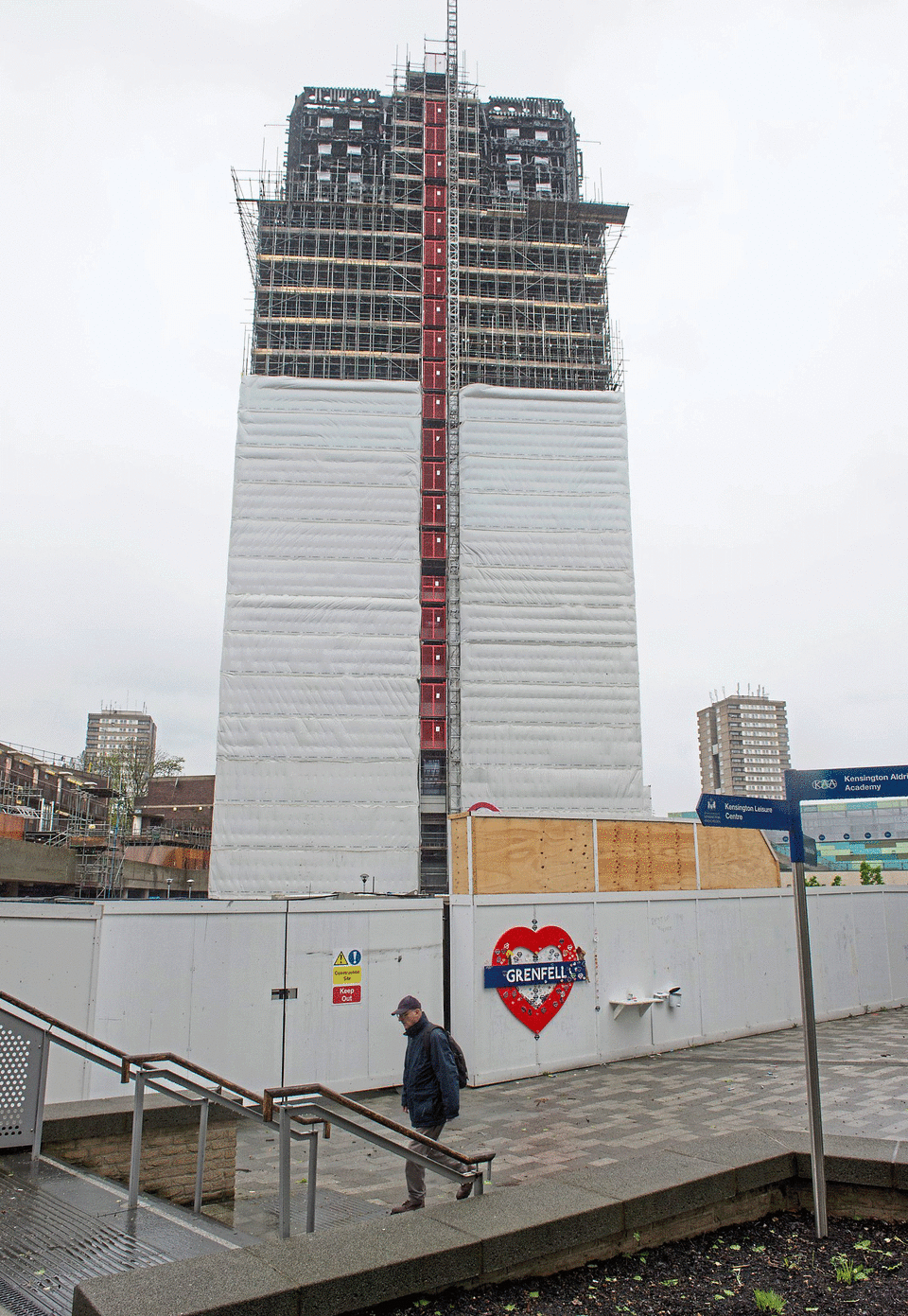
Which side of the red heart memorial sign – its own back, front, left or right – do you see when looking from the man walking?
front

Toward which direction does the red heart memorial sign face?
toward the camera

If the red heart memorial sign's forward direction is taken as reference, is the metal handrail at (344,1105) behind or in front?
in front

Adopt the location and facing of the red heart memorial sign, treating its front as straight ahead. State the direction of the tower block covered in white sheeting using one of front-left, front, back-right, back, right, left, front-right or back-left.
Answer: back

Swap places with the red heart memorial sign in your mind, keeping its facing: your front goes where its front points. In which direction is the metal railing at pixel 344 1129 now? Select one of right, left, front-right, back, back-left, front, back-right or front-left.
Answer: front

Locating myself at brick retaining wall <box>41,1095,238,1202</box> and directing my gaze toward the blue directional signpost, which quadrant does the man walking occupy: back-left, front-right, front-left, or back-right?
front-left

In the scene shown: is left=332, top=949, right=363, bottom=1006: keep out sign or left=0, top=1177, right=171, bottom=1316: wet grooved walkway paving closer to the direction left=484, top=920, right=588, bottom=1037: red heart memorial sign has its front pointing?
the wet grooved walkway paving

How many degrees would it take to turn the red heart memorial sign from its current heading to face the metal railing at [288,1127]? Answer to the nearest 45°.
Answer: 0° — it already faces it

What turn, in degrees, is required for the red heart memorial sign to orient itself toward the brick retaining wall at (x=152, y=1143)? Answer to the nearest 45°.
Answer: approximately 45° to its right

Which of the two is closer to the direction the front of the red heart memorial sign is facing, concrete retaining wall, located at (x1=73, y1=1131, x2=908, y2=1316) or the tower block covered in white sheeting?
the concrete retaining wall

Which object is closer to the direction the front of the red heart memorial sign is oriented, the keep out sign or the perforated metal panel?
the perforated metal panel

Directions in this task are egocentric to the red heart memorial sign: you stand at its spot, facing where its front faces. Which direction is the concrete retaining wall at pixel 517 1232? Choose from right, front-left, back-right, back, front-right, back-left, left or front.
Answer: front

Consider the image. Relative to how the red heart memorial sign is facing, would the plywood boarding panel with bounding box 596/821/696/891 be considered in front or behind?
behind

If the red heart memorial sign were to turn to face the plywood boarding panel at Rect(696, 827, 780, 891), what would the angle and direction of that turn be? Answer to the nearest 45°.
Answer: approximately 135° to its left

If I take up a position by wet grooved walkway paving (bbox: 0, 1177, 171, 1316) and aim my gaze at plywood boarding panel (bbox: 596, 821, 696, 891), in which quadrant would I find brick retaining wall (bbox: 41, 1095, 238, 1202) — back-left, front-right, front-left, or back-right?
front-left
